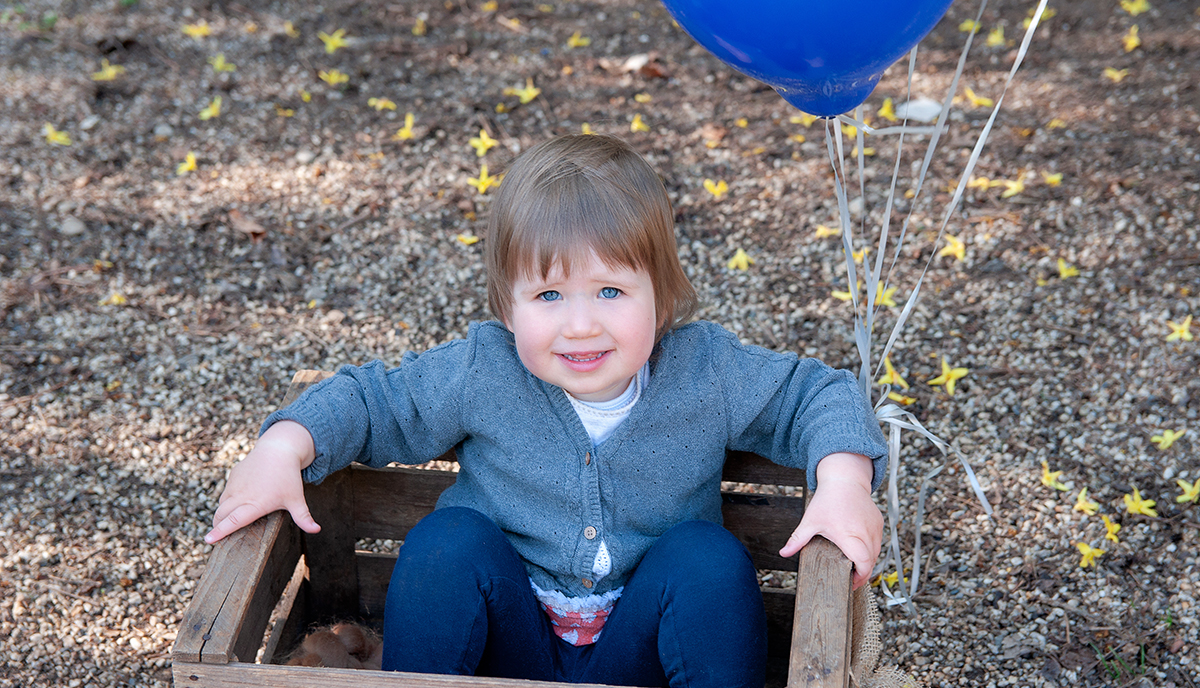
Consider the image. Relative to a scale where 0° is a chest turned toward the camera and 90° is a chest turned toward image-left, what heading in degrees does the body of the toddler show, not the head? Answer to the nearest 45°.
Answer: approximately 0°

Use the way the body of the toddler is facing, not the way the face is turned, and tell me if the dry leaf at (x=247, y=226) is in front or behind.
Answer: behind

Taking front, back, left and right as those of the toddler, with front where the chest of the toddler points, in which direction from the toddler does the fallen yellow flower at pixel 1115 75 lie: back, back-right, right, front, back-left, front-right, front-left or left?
back-left

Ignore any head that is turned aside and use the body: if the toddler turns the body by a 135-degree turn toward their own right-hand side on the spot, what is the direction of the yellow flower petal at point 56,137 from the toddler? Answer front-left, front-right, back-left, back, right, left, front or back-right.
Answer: front

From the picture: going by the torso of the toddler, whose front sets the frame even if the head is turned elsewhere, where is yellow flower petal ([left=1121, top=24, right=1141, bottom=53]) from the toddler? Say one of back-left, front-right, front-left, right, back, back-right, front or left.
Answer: back-left

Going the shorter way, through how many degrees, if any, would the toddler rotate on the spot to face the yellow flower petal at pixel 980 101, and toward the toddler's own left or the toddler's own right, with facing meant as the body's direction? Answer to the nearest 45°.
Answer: approximately 135° to the toddler's own left

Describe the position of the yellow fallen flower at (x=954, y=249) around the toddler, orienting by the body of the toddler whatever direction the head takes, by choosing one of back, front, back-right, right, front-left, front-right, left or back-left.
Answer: back-left

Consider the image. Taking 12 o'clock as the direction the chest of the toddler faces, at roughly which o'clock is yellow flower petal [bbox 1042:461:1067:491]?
The yellow flower petal is roughly at 8 o'clock from the toddler.

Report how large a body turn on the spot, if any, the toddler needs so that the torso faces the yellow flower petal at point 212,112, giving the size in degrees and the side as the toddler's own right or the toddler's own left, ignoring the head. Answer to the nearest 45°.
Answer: approximately 135° to the toddler's own right

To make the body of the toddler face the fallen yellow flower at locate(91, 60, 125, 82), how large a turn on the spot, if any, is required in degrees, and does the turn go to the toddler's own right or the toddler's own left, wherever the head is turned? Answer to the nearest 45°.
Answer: approximately 135° to the toddler's own right

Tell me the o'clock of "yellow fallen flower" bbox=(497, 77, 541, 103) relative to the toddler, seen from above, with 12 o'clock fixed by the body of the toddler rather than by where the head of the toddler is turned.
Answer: The yellow fallen flower is roughly at 6 o'clock from the toddler.

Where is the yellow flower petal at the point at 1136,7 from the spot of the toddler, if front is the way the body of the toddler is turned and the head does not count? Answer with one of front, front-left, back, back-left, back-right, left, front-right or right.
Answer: back-left

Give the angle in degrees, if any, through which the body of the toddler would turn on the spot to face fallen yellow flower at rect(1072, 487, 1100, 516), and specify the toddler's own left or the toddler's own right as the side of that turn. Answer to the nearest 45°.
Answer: approximately 135° to the toddler's own left

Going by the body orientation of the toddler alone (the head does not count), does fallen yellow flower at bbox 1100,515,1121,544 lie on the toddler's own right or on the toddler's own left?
on the toddler's own left
